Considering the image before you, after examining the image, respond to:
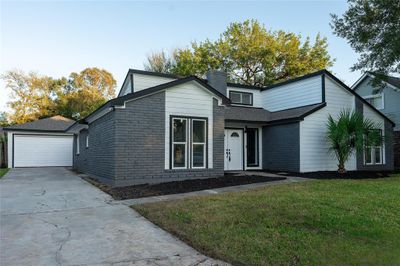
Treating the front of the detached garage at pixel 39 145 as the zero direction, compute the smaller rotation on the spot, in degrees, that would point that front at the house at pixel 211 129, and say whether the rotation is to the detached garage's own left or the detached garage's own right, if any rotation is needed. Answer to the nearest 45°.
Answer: approximately 45° to the detached garage's own left

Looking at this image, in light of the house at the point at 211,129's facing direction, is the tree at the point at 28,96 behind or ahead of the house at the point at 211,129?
behind

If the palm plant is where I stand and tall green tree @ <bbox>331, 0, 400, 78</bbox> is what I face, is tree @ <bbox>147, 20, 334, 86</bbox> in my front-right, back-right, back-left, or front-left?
front-left

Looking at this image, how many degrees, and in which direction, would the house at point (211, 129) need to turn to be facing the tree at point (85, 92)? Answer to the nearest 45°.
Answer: approximately 180°

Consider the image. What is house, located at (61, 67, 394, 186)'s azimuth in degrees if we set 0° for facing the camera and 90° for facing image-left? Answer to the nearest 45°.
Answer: approximately 315°

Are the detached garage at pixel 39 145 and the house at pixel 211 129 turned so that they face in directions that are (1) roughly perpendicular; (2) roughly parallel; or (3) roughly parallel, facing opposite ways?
roughly parallel

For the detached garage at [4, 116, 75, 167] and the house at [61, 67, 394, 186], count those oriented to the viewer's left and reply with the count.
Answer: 0

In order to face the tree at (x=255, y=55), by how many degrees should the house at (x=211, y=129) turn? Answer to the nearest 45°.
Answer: approximately 135° to its left

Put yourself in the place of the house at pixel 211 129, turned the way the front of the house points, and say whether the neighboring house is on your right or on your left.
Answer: on your left

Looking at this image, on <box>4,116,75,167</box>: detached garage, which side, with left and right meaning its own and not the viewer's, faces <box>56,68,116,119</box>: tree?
back

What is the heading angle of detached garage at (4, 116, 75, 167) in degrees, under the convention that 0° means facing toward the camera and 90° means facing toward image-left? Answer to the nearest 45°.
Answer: approximately 0°
